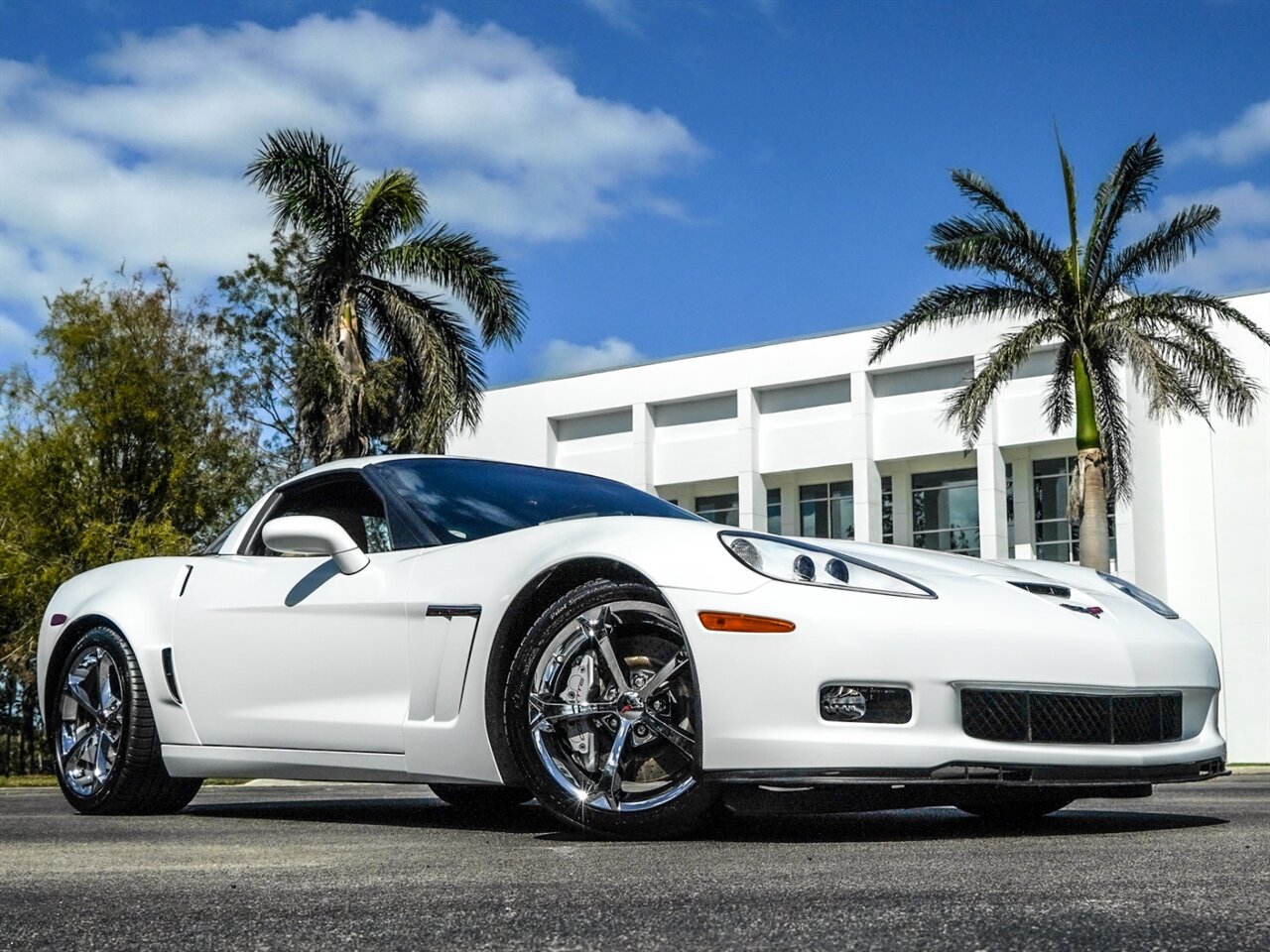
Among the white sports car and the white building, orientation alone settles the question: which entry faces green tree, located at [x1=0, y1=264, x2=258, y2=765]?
the white building

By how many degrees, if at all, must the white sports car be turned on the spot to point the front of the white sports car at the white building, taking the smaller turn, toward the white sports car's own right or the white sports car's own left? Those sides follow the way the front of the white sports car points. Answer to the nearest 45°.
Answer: approximately 135° to the white sports car's own left

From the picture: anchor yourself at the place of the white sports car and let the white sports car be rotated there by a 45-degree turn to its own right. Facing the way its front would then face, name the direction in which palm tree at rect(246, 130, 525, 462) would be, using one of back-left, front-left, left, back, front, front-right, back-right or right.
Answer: back

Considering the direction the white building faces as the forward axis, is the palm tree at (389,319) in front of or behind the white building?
in front

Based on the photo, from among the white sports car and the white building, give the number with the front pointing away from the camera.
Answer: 0

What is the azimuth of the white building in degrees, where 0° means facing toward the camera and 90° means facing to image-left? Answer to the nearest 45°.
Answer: approximately 45°

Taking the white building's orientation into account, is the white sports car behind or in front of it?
in front

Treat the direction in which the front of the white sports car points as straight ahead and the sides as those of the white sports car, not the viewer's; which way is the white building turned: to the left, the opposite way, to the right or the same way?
to the right

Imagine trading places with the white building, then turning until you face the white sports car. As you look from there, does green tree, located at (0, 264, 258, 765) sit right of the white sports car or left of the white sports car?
right

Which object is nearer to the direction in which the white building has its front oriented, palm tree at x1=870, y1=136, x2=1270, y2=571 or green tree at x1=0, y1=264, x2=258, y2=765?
the green tree

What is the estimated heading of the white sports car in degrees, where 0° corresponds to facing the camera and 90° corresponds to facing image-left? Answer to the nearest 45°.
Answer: approximately 315°

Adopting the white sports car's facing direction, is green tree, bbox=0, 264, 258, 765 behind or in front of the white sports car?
behind
